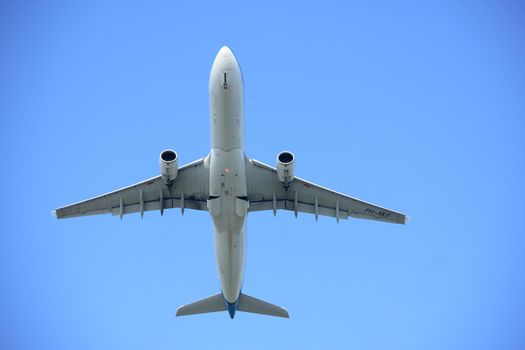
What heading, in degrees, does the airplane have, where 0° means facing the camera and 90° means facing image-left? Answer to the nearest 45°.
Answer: approximately 0°
